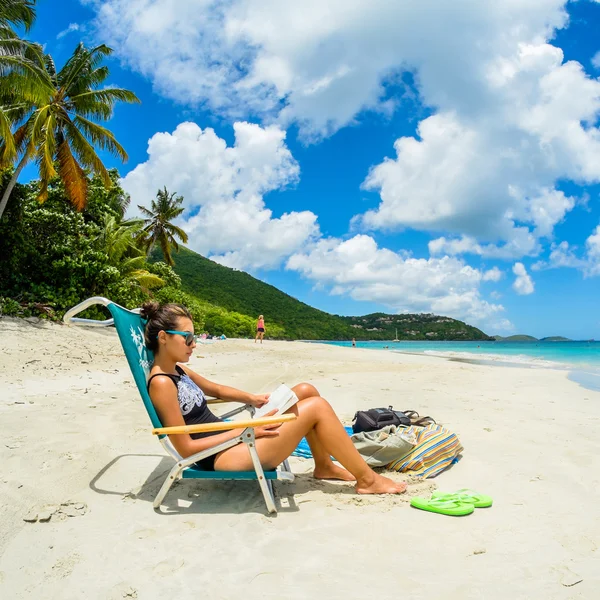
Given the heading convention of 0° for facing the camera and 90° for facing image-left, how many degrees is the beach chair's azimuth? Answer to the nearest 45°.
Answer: approximately 270°

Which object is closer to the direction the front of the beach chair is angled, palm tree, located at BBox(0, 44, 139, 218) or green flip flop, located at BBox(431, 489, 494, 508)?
the green flip flop

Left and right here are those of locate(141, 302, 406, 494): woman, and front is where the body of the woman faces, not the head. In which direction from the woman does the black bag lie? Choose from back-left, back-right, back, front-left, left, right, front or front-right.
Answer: front-left

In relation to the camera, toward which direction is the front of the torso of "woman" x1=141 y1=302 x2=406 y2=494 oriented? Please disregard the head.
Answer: to the viewer's right

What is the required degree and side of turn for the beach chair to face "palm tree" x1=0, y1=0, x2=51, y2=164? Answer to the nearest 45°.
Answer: approximately 135° to its left

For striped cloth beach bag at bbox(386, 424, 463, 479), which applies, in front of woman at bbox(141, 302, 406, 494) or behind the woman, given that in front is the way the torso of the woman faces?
in front

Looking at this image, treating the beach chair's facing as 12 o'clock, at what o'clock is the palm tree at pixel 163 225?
The palm tree is roughly at 9 o'clock from the beach chair.

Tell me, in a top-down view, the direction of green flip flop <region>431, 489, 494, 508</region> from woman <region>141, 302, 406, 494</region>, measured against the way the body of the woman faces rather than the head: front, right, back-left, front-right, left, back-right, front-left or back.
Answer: front

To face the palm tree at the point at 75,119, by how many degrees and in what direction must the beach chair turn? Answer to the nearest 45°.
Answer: approximately 90° to its left

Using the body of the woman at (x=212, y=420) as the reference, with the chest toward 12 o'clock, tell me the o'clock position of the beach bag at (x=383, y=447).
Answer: The beach bag is roughly at 11 o'clock from the woman.

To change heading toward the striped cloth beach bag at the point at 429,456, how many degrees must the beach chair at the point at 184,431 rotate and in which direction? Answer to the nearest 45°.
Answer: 0° — it already faces it

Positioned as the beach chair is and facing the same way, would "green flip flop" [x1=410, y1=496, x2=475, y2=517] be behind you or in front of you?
in front

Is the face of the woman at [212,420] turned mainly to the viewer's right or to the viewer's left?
to the viewer's right
